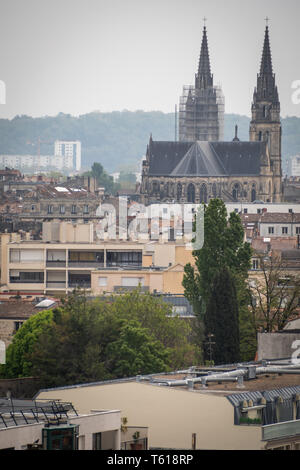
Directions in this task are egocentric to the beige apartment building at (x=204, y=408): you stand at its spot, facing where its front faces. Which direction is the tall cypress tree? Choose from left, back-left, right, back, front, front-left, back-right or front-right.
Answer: back-left

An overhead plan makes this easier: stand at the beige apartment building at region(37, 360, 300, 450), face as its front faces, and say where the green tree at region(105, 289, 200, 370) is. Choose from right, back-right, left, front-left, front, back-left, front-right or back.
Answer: back-left

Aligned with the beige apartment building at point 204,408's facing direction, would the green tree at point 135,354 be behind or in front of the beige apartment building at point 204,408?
behind

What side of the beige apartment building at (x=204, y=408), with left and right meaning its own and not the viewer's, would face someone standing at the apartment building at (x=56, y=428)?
right

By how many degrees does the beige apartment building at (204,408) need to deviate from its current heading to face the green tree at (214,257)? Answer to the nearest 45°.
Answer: approximately 135° to its left

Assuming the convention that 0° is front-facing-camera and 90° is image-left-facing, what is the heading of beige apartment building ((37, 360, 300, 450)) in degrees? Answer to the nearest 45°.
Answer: approximately 315°
